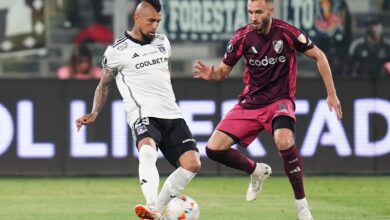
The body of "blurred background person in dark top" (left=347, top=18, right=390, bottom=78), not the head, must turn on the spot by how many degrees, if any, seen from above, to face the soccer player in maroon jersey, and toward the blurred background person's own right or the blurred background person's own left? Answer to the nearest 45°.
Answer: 0° — they already face them

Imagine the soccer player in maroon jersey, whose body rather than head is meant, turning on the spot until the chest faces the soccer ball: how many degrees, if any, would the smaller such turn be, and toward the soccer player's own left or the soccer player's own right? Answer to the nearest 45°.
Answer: approximately 45° to the soccer player's own right

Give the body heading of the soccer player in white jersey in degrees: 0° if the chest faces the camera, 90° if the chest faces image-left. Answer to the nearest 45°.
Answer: approximately 315°

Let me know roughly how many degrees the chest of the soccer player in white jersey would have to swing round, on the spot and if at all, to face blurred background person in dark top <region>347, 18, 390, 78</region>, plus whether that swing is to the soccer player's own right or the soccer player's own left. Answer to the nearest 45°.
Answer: approximately 90° to the soccer player's own left

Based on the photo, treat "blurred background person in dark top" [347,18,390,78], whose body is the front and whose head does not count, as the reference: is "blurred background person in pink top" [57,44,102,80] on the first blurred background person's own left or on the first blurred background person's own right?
on the first blurred background person's own right
